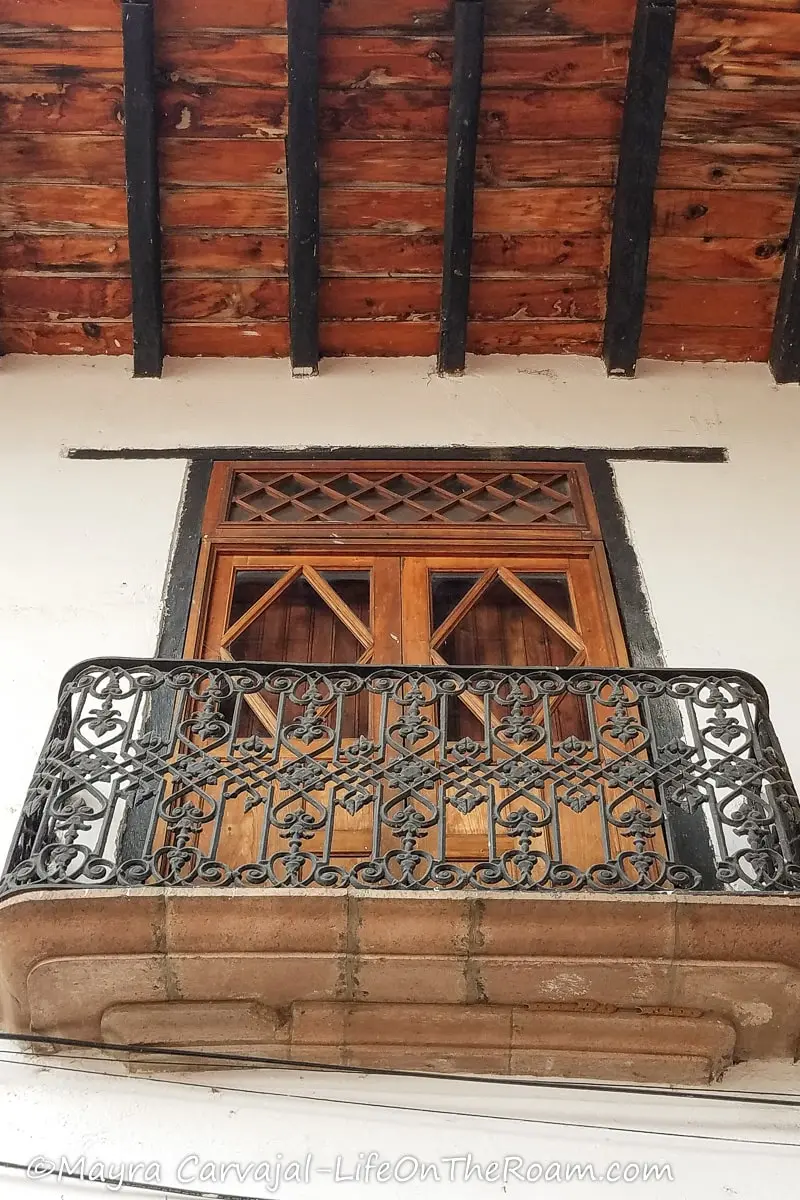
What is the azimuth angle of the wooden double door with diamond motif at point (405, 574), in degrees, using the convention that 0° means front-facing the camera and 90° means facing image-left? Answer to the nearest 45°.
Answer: approximately 0°

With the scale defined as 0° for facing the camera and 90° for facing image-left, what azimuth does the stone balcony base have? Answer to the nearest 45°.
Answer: approximately 0°
